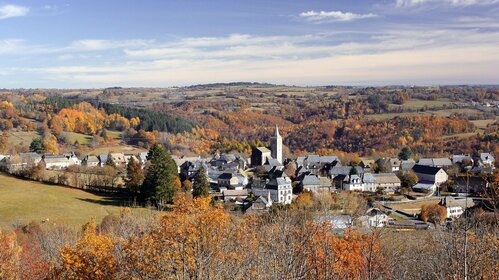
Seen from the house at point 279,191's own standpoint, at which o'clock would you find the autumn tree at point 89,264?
The autumn tree is roughly at 2 o'clock from the house.

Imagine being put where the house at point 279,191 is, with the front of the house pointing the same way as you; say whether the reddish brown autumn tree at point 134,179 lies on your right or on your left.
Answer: on your right

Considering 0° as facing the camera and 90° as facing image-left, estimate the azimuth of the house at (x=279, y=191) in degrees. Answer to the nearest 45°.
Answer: approximately 315°

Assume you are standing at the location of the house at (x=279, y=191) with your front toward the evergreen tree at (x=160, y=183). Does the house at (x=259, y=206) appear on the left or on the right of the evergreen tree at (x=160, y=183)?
left

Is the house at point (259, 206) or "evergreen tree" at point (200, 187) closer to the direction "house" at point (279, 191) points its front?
the house

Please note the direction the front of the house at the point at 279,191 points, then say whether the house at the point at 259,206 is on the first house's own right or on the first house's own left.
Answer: on the first house's own right

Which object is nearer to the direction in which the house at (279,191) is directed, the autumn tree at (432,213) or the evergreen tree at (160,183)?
the autumn tree

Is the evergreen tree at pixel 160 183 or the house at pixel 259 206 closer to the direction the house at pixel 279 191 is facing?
the house

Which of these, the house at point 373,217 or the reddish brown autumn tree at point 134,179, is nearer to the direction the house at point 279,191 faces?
the house

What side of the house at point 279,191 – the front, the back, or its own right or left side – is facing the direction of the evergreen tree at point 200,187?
right

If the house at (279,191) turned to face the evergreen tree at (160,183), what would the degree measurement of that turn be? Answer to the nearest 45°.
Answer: approximately 90° to its right
